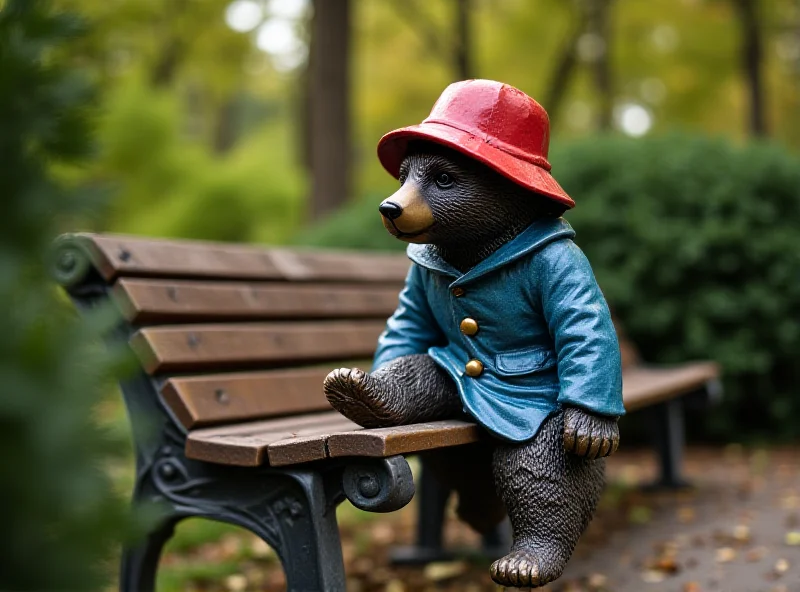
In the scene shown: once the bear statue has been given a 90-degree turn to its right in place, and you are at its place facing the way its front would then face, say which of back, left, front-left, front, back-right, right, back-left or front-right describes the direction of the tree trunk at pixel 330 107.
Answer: front-right

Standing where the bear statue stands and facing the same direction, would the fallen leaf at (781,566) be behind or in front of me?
behind

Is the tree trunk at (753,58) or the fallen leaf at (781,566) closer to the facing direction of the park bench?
the fallen leaf

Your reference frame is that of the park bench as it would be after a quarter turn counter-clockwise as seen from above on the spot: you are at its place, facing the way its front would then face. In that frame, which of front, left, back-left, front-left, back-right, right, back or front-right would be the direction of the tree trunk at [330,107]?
front-left

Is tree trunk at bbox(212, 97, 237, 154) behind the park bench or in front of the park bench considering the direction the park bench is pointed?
behind

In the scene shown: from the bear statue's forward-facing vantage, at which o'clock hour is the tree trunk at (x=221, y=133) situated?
The tree trunk is roughly at 4 o'clock from the bear statue.

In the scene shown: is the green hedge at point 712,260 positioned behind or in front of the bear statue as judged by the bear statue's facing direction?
behind

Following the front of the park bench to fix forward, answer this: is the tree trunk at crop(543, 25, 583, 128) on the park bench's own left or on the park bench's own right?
on the park bench's own left

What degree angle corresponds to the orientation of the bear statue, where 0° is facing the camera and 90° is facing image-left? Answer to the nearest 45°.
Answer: approximately 45°

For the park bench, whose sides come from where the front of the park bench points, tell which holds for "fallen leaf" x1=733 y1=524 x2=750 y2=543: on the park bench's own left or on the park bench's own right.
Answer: on the park bench's own left

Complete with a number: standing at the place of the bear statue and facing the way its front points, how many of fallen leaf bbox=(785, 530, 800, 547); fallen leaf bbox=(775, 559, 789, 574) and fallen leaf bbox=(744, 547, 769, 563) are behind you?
3

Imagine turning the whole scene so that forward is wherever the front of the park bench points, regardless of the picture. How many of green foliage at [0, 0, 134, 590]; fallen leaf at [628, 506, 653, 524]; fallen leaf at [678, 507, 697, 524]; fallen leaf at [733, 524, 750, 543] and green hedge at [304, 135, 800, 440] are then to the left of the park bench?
4

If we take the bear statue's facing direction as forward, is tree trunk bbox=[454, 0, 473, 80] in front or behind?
behind

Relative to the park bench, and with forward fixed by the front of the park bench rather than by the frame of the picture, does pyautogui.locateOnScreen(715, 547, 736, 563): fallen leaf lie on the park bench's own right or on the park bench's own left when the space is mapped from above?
on the park bench's own left

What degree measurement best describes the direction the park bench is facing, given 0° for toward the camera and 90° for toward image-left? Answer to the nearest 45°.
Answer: approximately 315°
